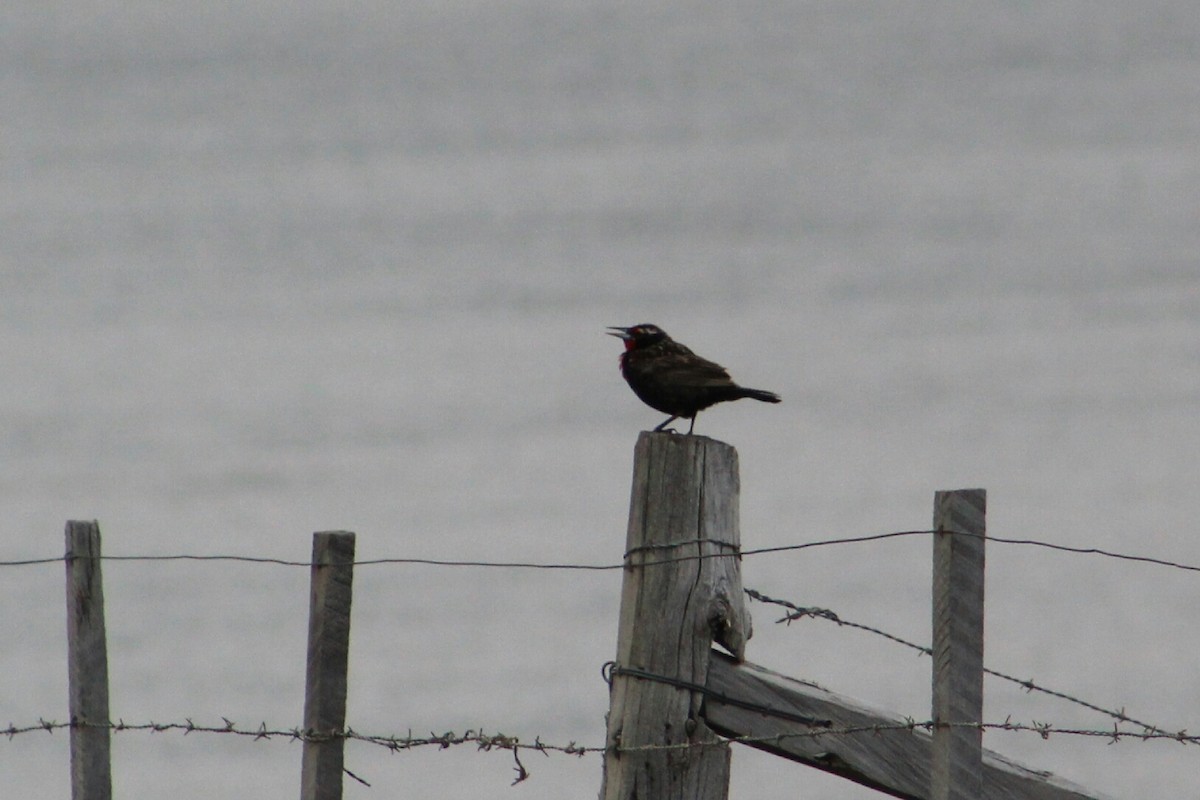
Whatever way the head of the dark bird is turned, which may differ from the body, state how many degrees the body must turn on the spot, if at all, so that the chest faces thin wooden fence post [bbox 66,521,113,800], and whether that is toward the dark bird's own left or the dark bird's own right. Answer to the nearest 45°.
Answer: approximately 45° to the dark bird's own left

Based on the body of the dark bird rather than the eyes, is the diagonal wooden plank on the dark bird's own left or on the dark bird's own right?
on the dark bird's own left

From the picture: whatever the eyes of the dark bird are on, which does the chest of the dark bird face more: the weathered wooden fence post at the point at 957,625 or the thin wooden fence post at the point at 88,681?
the thin wooden fence post

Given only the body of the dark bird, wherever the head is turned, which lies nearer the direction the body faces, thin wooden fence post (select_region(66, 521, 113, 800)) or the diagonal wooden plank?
the thin wooden fence post

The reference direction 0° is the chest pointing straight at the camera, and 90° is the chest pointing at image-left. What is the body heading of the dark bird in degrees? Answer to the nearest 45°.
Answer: approximately 90°
